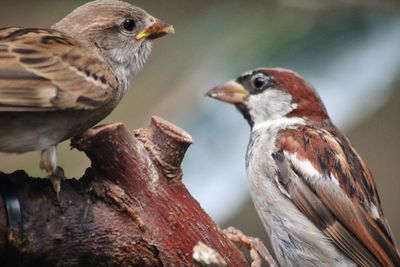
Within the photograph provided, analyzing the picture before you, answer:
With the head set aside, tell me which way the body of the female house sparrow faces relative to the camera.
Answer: to the viewer's right

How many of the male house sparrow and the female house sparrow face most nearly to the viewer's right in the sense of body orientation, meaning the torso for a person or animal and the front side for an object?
1

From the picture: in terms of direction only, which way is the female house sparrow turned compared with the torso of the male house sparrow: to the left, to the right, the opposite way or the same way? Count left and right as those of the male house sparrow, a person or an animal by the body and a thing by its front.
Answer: the opposite way

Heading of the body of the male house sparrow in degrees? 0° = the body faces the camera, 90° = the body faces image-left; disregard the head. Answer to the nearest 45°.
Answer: approximately 90°

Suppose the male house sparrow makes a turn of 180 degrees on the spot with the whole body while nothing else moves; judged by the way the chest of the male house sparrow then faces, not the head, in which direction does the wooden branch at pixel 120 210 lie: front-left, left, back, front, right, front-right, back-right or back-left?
back-right

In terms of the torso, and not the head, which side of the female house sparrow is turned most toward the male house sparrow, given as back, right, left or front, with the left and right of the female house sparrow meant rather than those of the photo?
front

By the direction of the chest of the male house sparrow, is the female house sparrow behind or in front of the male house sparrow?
in front
